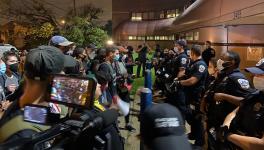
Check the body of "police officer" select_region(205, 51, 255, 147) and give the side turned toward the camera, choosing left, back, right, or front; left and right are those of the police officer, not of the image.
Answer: left

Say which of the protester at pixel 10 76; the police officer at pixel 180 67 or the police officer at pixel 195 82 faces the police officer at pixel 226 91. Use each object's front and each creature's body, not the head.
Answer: the protester

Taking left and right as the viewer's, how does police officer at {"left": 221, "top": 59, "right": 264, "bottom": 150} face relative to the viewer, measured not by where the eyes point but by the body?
facing to the left of the viewer

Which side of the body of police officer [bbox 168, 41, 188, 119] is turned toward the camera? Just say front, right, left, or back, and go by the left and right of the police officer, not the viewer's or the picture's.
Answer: left

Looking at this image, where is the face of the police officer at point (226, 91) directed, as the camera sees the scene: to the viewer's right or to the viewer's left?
to the viewer's left

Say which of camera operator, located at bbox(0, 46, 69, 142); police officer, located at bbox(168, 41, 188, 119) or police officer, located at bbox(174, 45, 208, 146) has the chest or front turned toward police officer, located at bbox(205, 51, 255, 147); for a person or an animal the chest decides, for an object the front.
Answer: the camera operator

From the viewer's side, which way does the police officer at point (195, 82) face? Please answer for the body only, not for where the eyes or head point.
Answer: to the viewer's left

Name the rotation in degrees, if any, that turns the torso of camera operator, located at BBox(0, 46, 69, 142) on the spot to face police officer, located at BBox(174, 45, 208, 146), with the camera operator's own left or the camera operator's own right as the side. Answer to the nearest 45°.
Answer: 0° — they already face them

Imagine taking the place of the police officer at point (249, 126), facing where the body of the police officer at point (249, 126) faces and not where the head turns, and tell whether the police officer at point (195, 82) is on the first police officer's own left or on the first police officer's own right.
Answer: on the first police officer's own right

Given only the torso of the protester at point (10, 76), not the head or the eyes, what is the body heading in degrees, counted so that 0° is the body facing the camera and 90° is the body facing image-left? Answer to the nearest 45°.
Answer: approximately 315°

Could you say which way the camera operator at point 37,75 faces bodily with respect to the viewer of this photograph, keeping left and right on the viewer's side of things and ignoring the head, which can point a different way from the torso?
facing away from the viewer and to the right of the viewer
